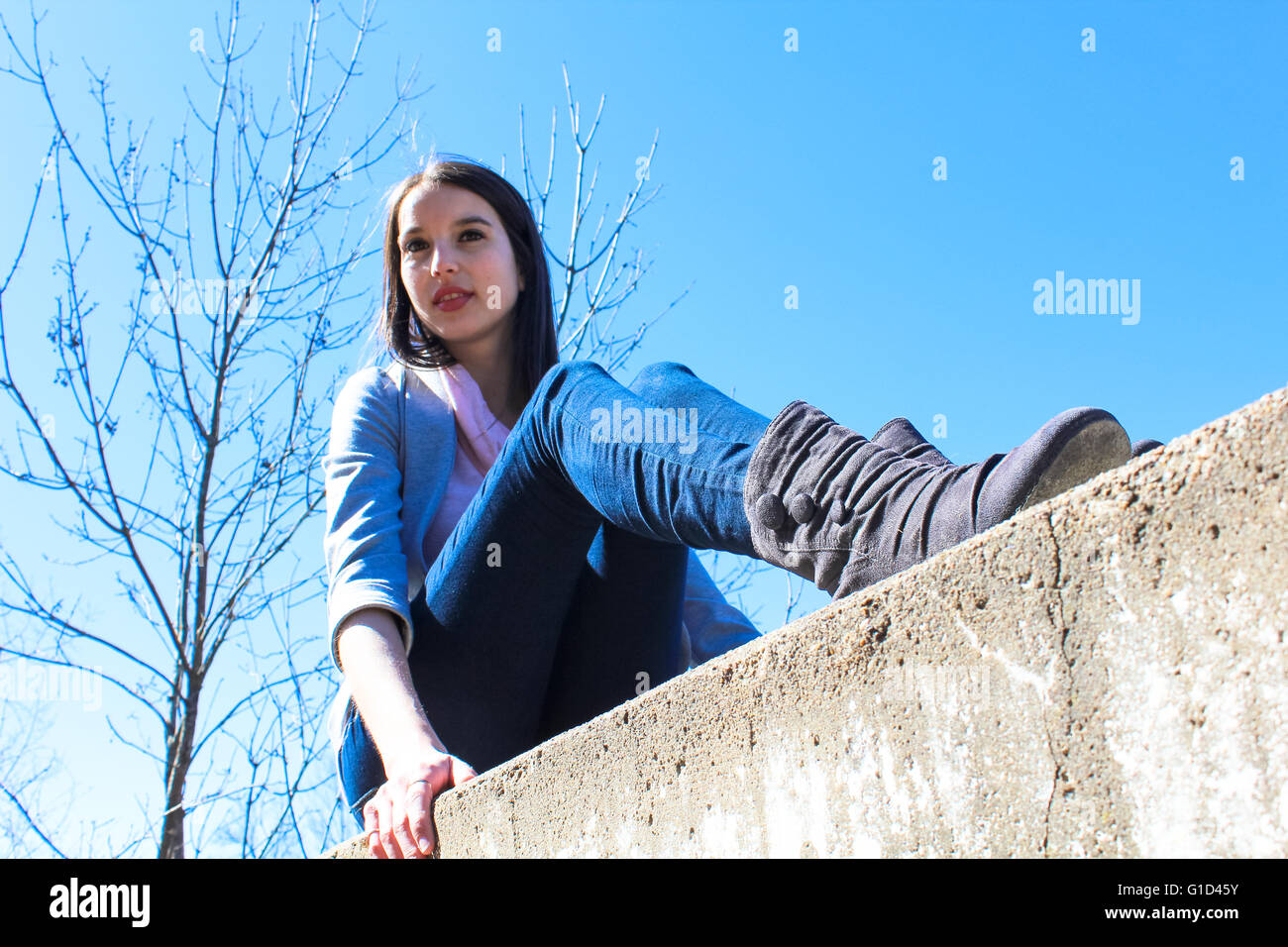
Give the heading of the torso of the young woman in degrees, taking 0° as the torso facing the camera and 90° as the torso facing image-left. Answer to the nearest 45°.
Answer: approximately 315°
